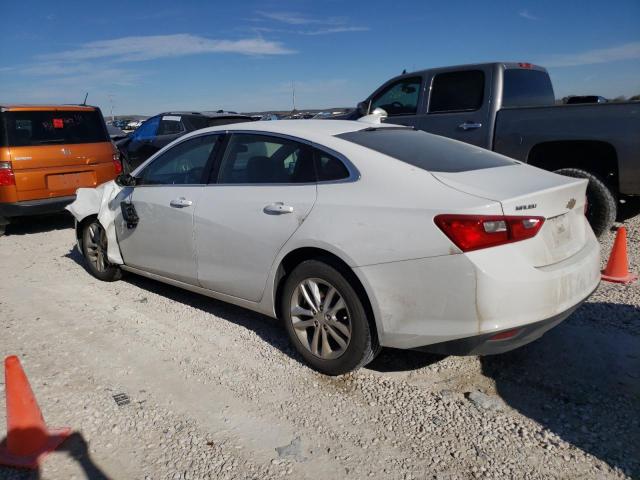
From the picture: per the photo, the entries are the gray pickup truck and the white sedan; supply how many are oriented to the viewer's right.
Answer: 0

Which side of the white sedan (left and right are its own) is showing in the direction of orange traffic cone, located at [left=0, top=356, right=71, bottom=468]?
left

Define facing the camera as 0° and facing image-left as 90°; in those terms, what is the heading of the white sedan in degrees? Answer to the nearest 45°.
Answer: approximately 135°

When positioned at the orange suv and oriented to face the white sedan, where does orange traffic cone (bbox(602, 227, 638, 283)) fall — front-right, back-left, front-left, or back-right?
front-left

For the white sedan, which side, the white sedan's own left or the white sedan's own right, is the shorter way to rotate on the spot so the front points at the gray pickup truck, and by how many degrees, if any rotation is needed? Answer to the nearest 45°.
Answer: approximately 90° to the white sedan's own right

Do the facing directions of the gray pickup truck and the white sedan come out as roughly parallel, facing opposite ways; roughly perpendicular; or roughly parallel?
roughly parallel

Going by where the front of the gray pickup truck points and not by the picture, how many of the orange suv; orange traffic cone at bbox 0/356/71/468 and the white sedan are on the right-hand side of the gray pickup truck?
0

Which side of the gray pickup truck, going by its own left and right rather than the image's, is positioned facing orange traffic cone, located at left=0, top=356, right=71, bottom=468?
left

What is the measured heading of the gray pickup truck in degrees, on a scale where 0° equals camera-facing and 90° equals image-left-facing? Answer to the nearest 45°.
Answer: approximately 135°

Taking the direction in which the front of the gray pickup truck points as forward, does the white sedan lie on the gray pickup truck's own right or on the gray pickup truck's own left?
on the gray pickup truck's own left

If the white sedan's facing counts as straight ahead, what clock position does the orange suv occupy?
The orange suv is roughly at 12 o'clock from the white sedan.

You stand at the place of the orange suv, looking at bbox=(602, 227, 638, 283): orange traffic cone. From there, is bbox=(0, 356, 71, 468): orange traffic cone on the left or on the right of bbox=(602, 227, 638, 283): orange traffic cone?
right

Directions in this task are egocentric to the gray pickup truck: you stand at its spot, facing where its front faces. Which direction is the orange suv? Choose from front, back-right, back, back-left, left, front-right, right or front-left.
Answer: front-left

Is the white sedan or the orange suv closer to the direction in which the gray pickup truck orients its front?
the orange suv

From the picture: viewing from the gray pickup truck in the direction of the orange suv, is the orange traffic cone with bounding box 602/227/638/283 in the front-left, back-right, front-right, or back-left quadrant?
back-left
